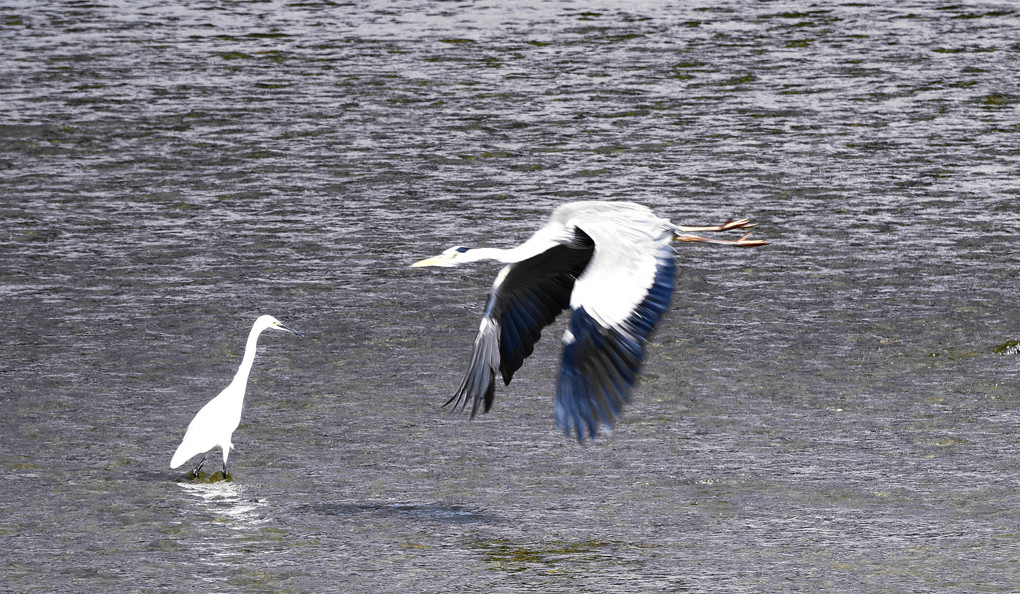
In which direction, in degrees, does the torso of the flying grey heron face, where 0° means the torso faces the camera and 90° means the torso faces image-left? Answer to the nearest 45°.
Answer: approximately 90°

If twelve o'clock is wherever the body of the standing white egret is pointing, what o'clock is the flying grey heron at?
The flying grey heron is roughly at 1 o'clock from the standing white egret.

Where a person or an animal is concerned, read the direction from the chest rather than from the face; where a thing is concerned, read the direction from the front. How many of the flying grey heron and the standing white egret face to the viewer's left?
1

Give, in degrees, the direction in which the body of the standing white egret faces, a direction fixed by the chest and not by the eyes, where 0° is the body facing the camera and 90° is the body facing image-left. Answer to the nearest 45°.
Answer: approximately 270°

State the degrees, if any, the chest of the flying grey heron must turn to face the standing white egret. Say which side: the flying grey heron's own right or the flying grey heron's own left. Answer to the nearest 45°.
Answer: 0° — it already faces it

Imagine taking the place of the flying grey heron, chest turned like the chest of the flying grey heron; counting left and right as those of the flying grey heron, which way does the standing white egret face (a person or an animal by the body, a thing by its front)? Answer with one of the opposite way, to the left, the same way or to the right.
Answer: the opposite way

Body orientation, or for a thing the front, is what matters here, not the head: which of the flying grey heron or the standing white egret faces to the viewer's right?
the standing white egret
